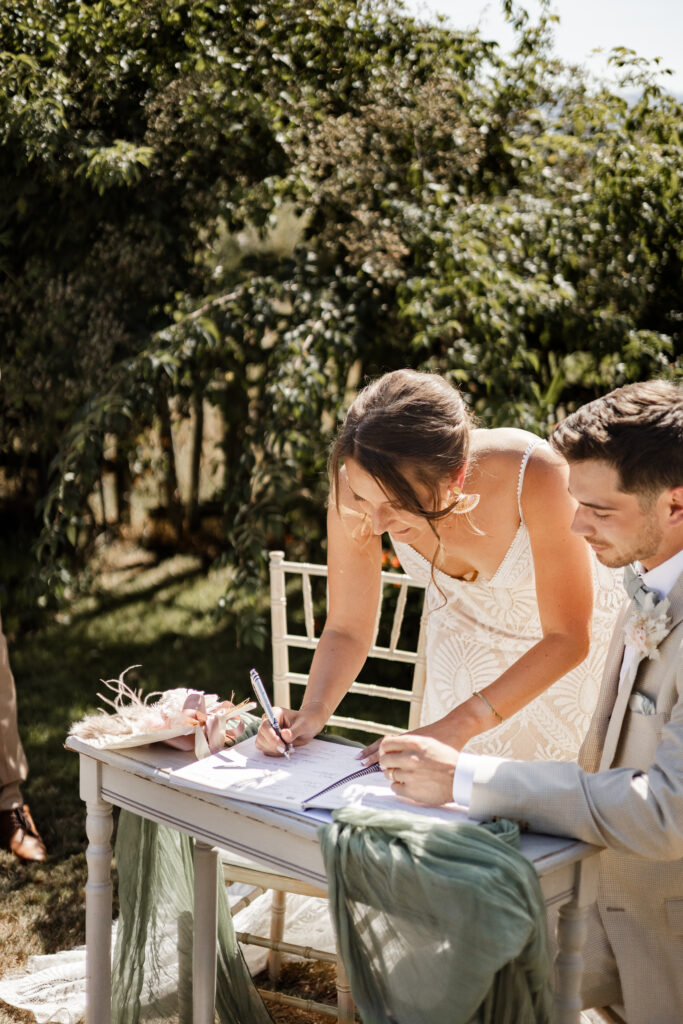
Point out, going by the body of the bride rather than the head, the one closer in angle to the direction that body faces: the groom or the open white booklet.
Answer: the open white booklet

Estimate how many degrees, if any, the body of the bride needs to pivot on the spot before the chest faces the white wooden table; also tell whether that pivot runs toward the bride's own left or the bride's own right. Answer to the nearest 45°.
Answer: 0° — they already face it

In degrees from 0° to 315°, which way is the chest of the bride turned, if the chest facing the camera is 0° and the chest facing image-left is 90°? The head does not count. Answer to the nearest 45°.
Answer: approximately 45°
